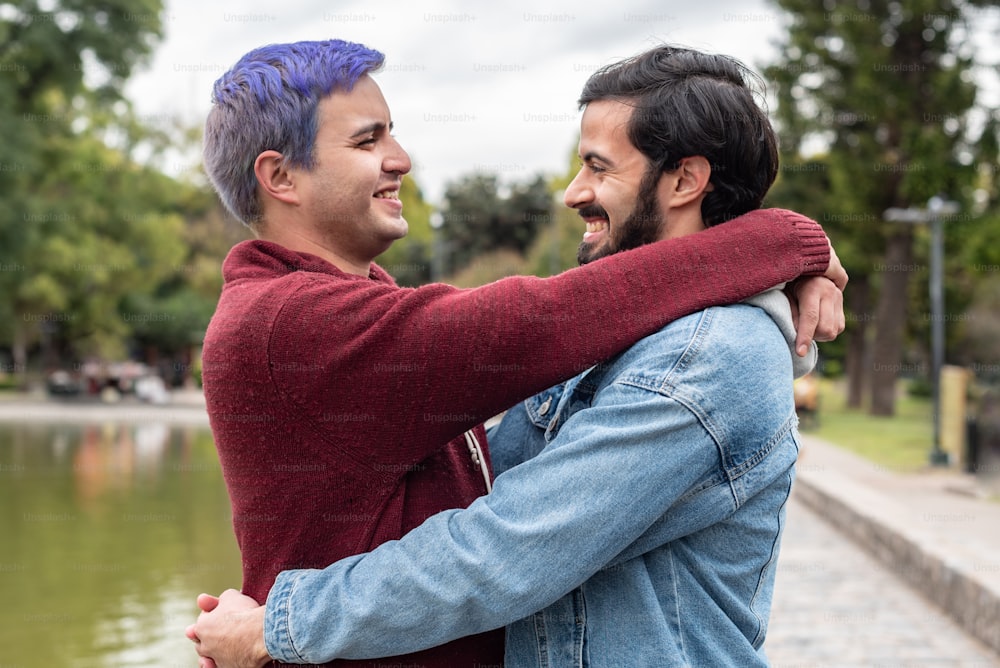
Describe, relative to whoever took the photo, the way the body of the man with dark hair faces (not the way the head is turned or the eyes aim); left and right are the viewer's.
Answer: facing to the left of the viewer

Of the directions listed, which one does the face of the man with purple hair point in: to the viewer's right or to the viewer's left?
to the viewer's right

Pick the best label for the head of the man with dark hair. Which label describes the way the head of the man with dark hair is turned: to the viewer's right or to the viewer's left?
to the viewer's left

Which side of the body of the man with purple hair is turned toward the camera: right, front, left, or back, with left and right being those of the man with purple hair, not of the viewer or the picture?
right
